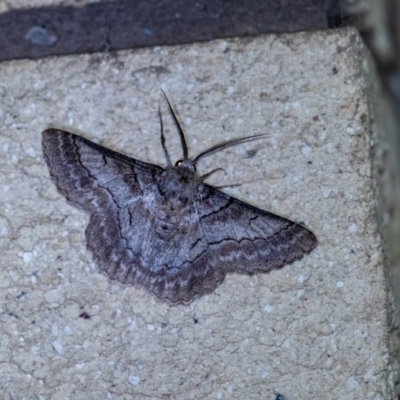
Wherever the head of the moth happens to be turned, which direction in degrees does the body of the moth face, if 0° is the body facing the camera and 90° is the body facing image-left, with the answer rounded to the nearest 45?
approximately 180°
